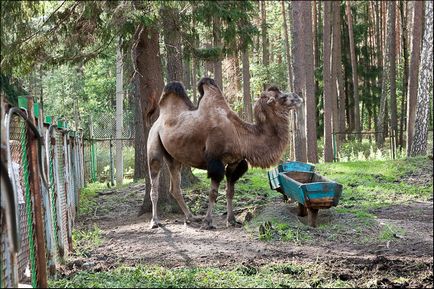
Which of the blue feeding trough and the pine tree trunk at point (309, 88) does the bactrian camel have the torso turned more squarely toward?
the blue feeding trough

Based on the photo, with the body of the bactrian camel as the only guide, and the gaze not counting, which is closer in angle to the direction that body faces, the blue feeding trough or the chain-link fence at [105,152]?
the blue feeding trough

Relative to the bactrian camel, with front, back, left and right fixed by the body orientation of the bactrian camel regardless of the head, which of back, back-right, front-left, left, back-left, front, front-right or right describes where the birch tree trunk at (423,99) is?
front-left

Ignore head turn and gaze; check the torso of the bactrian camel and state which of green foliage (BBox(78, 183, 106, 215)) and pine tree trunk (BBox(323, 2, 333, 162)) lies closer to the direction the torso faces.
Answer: the pine tree trunk

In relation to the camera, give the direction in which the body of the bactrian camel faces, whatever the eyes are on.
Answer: to the viewer's right

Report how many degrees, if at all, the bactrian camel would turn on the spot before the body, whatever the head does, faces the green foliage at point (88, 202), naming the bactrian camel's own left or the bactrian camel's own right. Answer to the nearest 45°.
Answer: approximately 135° to the bactrian camel's own left
